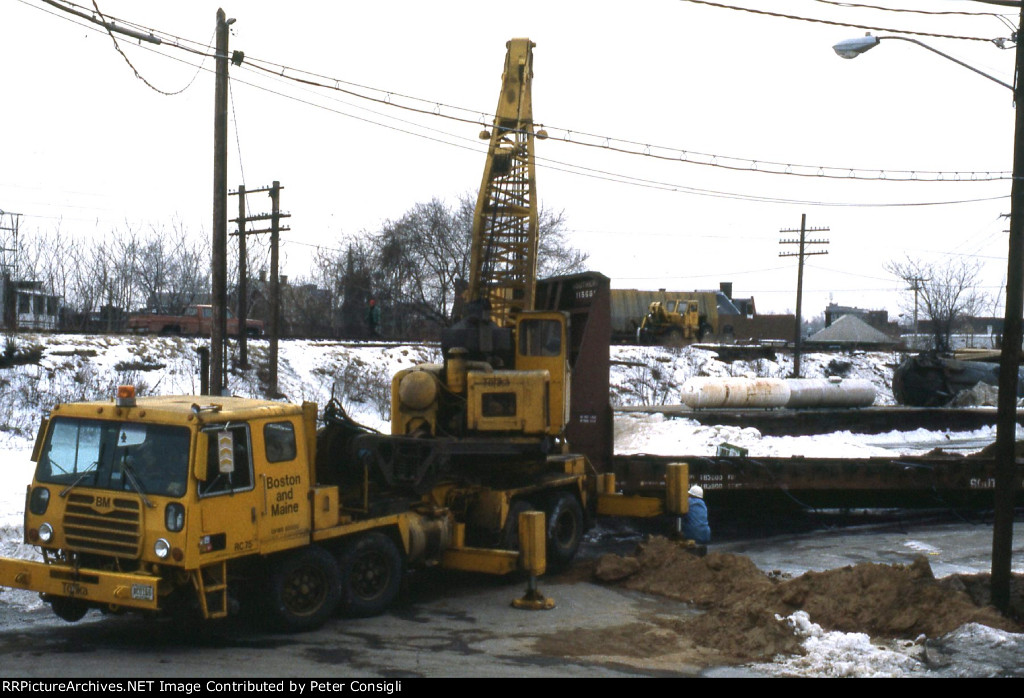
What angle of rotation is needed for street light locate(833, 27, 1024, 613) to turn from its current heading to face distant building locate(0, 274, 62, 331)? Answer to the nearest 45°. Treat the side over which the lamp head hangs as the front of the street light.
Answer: approximately 45° to its right

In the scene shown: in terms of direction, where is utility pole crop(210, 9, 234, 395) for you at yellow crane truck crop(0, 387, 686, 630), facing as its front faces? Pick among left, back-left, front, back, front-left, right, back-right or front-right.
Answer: back-right

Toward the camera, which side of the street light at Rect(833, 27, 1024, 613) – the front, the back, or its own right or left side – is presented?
left

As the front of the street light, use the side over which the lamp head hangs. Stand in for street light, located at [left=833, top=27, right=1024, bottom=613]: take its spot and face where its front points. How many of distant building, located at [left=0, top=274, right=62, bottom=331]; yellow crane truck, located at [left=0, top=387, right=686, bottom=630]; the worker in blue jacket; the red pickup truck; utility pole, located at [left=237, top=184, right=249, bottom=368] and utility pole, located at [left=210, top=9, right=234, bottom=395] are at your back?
0

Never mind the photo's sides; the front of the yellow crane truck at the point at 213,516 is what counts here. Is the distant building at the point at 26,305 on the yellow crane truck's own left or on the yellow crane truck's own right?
on the yellow crane truck's own right

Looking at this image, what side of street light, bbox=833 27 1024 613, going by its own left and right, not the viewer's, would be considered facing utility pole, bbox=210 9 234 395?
front

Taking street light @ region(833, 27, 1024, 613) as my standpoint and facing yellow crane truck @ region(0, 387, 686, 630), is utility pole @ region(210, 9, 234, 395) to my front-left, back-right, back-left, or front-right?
front-right

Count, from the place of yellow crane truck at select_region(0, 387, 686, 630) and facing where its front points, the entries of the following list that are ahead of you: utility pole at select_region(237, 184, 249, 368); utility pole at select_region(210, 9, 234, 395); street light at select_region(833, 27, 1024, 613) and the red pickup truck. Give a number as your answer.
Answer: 0

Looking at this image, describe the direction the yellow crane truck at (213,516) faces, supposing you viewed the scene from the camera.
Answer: facing the viewer and to the left of the viewer

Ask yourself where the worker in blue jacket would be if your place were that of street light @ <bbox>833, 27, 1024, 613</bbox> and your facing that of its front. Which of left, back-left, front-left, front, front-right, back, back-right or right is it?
front-right

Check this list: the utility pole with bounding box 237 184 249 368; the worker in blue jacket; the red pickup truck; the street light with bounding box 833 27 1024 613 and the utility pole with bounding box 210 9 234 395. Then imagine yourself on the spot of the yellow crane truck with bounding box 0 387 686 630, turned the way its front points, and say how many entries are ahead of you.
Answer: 0

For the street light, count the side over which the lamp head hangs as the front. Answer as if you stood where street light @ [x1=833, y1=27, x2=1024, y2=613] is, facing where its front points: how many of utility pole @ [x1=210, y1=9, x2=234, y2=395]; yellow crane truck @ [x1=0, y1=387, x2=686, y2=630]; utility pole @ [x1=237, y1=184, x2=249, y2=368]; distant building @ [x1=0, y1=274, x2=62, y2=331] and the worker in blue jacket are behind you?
0

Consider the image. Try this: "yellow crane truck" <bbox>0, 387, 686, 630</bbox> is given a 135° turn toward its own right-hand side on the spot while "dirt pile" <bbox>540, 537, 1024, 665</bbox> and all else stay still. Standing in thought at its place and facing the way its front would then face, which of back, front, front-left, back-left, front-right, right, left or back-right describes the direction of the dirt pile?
right

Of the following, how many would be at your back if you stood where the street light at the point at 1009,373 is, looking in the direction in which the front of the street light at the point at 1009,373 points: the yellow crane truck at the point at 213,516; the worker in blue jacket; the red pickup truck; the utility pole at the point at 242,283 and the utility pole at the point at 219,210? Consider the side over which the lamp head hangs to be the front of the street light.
0

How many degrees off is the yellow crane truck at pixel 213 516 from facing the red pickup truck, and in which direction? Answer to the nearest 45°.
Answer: approximately 135° to its right

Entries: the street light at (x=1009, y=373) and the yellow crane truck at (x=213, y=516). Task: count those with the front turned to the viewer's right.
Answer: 0
